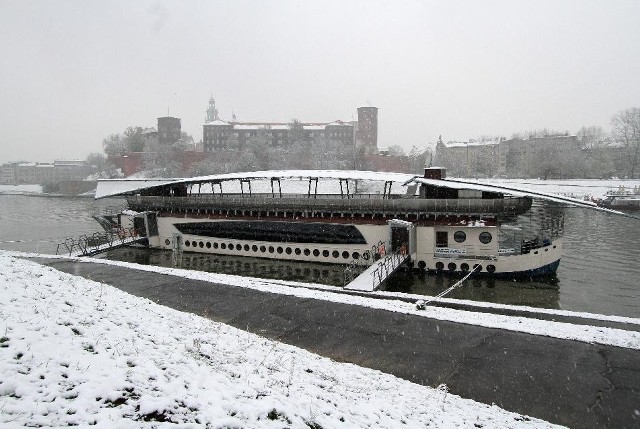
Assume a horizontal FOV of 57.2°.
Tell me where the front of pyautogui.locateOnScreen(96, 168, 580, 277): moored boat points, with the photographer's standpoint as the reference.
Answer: facing the viewer and to the right of the viewer

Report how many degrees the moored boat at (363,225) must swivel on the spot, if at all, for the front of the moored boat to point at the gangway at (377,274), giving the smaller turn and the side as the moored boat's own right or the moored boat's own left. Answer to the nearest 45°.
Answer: approximately 45° to the moored boat's own right
